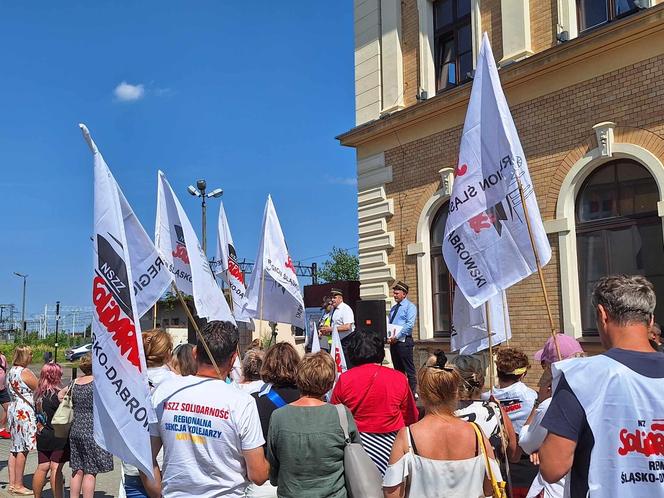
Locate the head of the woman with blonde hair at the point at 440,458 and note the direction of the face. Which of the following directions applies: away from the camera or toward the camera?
away from the camera

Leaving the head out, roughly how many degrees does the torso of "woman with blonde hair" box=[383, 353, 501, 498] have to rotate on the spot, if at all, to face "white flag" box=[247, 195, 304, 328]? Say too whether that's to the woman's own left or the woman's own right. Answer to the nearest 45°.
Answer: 0° — they already face it

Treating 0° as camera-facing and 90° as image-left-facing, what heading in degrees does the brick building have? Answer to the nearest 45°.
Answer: approximately 45°

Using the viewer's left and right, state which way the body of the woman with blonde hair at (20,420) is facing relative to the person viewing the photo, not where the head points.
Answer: facing away from the viewer and to the right of the viewer

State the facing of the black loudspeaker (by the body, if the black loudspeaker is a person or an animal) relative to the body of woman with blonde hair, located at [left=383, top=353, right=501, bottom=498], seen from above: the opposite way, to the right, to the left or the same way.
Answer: the opposite way

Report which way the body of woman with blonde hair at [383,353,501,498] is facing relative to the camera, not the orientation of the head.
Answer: away from the camera

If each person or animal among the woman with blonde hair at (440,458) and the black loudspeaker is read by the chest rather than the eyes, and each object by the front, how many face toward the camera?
1

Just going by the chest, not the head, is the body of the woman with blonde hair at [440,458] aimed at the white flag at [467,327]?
yes
